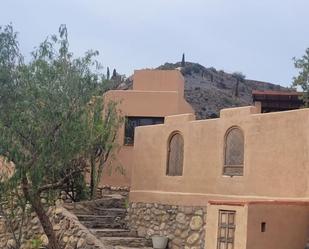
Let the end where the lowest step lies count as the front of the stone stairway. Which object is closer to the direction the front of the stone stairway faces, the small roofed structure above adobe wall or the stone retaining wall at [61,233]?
the stone retaining wall

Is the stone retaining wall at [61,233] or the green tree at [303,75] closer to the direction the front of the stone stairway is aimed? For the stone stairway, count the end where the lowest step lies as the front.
the stone retaining wall

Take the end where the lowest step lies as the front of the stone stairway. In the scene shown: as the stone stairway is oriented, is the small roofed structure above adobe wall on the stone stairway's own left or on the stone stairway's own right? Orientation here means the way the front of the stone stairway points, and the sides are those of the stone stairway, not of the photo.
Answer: on the stone stairway's own left

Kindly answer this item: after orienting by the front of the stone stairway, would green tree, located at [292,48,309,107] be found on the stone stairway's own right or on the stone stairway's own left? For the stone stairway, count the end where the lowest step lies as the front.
on the stone stairway's own left

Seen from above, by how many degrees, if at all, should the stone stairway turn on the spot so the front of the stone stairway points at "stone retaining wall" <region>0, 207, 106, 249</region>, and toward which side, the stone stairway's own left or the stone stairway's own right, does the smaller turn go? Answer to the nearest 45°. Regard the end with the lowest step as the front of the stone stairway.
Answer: approximately 90° to the stone stairway's own right

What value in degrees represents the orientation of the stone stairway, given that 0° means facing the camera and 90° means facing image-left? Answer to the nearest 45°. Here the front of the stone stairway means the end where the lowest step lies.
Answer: approximately 0°

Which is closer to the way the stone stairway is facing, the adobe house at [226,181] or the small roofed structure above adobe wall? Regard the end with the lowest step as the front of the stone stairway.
the adobe house

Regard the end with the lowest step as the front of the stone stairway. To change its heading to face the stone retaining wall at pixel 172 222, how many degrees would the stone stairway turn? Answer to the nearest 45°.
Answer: approximately 45° to its left
